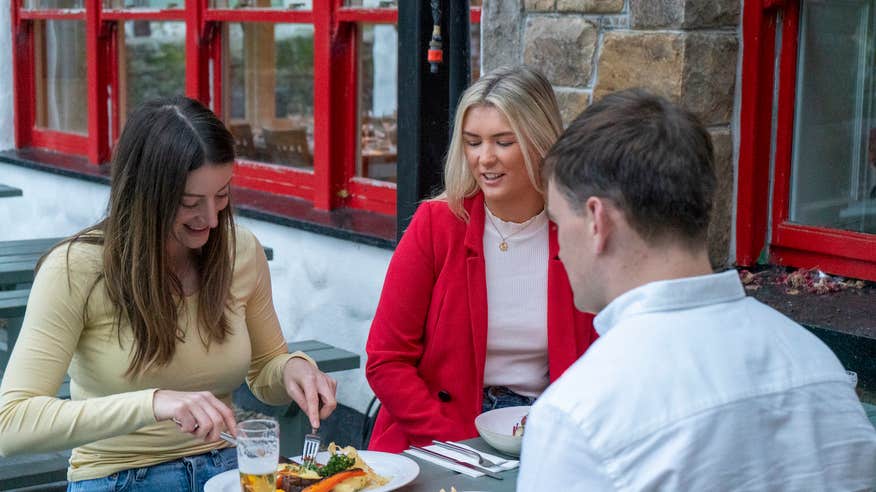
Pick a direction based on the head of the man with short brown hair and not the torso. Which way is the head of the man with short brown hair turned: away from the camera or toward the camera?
away from the camera

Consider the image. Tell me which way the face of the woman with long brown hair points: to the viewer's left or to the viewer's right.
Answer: to the viewer's right

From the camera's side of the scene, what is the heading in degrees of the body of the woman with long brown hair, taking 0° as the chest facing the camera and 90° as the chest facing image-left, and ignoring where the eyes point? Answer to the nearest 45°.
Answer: approximately 315°

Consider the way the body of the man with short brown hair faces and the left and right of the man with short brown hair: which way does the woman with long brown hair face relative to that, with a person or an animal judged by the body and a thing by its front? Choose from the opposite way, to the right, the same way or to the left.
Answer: the opposite way

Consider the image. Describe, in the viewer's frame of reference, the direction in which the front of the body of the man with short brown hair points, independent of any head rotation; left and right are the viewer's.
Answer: facing away from the viewer and to the left of the viewer

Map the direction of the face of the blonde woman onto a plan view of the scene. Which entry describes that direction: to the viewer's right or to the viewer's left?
to the viewer's left

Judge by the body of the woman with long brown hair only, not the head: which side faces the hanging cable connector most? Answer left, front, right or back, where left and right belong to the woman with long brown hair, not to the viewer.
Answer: left

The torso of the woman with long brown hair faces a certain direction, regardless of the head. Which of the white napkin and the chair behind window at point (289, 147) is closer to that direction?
the white napkin

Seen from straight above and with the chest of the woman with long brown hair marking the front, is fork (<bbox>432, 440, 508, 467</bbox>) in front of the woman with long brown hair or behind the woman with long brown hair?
in front

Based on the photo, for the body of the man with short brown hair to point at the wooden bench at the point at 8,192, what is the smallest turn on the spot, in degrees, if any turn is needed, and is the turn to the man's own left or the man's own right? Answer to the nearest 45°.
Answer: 0° — they already face it

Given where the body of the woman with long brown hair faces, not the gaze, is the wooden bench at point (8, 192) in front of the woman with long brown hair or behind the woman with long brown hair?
behind

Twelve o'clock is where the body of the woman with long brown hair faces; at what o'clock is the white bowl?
The white bowl is roughly at 11 o'clock from the woman with long brown hair.
